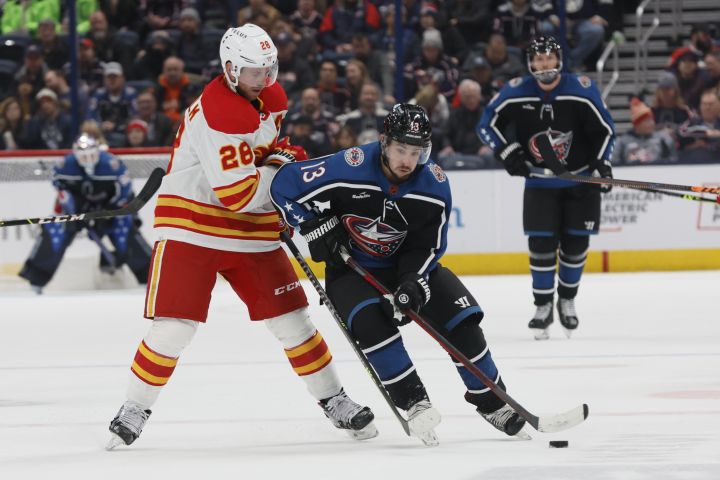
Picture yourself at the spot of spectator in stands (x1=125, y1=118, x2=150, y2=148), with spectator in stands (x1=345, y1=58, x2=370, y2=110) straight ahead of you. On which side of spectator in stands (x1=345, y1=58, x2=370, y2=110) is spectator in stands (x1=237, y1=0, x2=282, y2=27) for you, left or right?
left

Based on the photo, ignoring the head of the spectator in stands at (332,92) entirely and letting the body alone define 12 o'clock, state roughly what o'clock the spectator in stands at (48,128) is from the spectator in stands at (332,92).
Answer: the spectator in stands at (48,128) is roughly at 3 o'clock from the spectator in stands at (332,92).

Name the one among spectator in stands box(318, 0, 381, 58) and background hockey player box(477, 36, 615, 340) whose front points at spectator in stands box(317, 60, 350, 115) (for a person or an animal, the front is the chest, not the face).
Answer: spectator in stands box(318, 0, 381, 58)

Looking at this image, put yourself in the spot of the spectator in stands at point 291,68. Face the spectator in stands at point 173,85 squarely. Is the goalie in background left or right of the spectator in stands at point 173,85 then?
left

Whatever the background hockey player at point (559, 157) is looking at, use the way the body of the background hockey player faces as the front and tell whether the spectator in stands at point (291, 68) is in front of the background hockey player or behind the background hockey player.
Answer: behind
